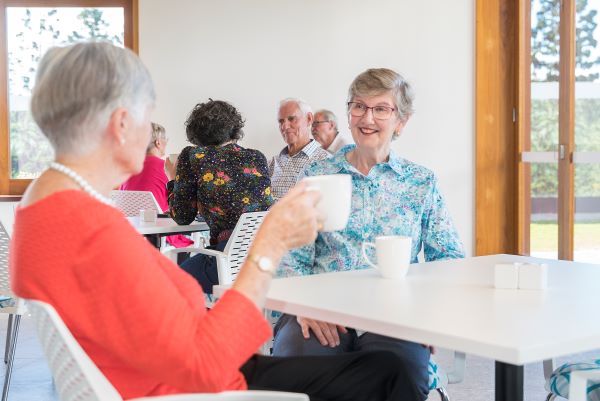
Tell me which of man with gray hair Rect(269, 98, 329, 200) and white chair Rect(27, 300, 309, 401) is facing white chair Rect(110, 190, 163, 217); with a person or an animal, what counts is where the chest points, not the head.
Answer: the man with gray hair

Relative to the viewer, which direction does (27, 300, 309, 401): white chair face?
to the viewer's right

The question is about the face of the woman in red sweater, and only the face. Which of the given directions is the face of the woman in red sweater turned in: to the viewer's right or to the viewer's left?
to the viewer's right

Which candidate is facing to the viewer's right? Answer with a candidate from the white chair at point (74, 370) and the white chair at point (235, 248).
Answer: the white chair at point (74, 370)

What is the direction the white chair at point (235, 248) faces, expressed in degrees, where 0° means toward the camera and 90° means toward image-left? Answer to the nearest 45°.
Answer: approximately 135°

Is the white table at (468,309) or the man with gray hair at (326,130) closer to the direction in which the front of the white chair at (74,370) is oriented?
the white table

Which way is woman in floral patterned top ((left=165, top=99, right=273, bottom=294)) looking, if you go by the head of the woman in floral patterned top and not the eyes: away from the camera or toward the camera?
away from the camera

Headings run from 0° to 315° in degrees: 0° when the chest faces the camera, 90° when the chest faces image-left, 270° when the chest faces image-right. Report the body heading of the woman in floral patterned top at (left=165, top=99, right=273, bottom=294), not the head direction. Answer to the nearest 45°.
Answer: approximately 135°

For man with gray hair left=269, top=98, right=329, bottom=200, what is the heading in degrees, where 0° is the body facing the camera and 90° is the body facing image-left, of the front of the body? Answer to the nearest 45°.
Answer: approximately 45°

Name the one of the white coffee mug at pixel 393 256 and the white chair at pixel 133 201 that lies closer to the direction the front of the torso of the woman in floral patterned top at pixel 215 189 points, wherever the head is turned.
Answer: the white chair

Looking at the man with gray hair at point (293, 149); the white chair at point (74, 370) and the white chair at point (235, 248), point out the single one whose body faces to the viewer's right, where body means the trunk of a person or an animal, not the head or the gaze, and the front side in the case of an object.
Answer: the white chair at point (74, 370)

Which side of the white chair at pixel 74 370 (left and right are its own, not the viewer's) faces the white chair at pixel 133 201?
left

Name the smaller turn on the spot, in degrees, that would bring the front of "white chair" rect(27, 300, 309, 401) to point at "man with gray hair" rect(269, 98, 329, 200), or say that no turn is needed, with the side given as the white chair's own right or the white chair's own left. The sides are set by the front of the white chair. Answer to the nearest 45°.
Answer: approximately 90° to the white chair's own left

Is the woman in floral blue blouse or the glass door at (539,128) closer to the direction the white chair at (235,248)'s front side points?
the glass door
